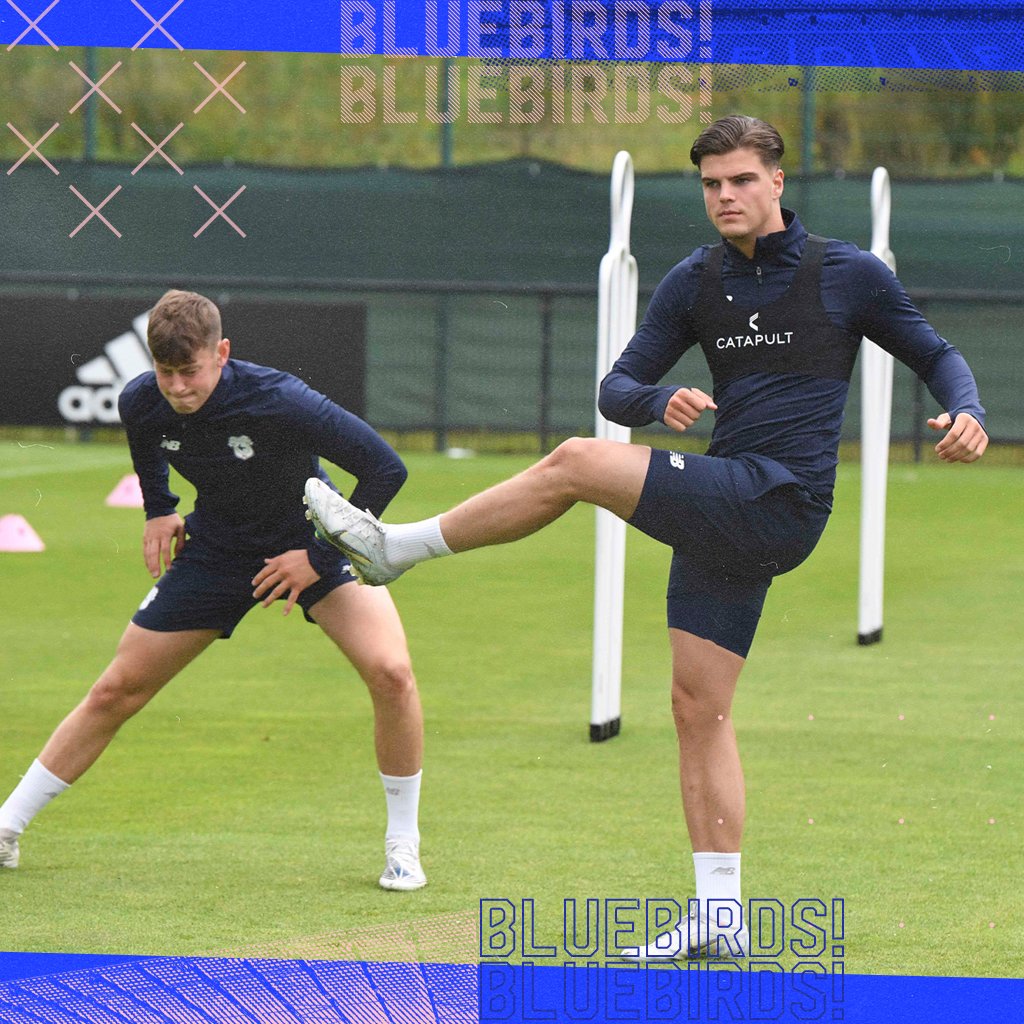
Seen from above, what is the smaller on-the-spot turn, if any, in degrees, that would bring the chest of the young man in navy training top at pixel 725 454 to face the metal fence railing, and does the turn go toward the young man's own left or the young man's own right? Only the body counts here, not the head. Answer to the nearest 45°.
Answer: approximately 135° to the young man's own right

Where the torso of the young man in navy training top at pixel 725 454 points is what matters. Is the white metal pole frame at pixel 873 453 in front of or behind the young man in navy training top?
behind

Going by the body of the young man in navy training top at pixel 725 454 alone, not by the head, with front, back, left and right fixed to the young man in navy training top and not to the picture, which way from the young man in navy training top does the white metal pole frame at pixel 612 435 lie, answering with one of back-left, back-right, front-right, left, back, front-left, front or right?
back-right

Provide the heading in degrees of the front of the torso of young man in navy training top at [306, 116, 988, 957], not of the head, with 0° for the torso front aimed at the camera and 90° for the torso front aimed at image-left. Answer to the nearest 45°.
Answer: approximately 45°

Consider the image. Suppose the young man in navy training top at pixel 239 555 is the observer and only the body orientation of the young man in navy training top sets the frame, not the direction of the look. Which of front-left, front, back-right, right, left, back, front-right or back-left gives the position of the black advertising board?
back

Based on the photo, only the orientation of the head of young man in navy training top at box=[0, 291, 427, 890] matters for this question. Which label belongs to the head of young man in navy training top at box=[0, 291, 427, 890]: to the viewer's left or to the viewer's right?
to the viewer's left

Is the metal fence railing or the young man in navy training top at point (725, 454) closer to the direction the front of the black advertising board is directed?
the young man in navy training top

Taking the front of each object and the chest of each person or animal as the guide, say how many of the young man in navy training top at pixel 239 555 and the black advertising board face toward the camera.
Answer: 2

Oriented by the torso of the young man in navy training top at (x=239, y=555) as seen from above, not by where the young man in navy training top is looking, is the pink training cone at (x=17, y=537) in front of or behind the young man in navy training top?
behind
